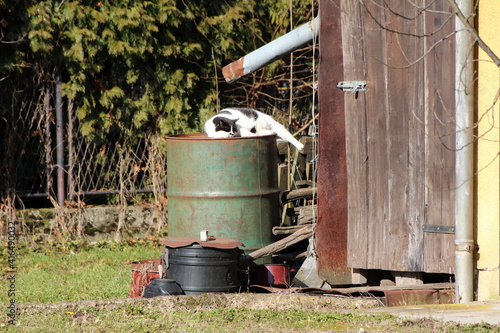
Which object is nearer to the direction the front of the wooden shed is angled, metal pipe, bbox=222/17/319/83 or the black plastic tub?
the black plastic tub

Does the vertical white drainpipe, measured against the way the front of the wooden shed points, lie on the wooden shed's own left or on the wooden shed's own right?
on the wooden shed's own left

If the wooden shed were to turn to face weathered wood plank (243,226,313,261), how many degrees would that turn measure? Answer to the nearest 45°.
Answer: approximately 135° to its right

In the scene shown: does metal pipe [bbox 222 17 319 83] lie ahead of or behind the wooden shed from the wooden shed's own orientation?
behind

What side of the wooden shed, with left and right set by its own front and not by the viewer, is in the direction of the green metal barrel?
right

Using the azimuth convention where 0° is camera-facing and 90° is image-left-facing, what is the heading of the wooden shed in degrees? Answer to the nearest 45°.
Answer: approximately 0°

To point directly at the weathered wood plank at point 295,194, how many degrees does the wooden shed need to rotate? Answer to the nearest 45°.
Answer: approximately 135° to its right

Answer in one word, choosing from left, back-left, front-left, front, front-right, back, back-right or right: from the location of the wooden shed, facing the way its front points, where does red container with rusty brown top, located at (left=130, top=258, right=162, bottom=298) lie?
right

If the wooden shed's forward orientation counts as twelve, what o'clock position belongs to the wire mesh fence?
The wire mesh fence is roughly at 4 o'clock from the wooden shed.

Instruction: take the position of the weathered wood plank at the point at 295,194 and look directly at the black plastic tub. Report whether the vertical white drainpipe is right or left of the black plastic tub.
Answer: left
